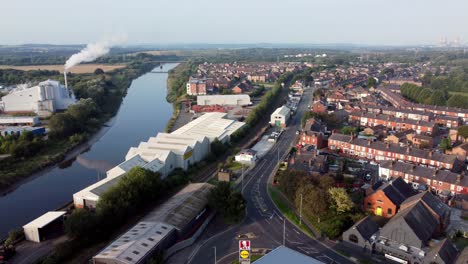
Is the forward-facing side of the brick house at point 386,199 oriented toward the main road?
yes

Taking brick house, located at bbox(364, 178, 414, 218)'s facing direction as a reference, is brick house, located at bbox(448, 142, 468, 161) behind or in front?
behind

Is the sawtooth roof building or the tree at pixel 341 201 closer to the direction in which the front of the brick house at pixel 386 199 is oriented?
the tree

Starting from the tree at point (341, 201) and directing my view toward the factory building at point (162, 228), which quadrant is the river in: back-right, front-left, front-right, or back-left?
front-right

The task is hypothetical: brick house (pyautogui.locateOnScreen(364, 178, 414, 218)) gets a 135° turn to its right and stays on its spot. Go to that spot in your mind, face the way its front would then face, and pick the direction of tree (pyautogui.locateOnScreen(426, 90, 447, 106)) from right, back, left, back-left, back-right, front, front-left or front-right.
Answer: front

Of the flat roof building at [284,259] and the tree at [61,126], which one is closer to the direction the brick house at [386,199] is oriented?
the flat roof building

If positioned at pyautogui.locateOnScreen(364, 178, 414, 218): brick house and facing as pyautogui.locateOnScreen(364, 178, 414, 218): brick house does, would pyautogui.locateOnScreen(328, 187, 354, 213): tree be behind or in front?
in front

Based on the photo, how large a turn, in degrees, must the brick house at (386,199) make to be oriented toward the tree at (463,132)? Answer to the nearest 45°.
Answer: approximately 135° to its right

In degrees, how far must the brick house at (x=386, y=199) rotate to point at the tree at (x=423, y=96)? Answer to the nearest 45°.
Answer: approximately 135° to its right

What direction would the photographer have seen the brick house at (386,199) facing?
facing the viewer and to the left of the viewer

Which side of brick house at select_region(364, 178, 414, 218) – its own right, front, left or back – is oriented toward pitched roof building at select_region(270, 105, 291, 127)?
right

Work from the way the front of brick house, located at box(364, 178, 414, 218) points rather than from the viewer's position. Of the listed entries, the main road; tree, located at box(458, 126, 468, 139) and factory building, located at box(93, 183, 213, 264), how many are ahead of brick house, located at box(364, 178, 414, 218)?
2

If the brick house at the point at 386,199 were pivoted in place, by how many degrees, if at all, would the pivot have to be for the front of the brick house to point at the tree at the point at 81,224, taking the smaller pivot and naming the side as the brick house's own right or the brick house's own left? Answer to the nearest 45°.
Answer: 0° — it already faces it

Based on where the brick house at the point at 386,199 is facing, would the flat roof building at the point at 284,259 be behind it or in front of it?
in front

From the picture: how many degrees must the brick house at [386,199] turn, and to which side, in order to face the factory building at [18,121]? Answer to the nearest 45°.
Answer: approximately 45° to its right

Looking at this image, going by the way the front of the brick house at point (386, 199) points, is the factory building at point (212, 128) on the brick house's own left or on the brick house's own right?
on the brick house's own right

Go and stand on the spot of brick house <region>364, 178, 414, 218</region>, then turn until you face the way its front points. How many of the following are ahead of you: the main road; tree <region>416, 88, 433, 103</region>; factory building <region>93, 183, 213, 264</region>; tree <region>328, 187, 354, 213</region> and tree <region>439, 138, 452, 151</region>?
3

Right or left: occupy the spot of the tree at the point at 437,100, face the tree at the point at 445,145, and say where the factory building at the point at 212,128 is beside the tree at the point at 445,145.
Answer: right

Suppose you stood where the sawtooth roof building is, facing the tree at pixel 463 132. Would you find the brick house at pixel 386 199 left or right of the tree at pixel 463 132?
right
